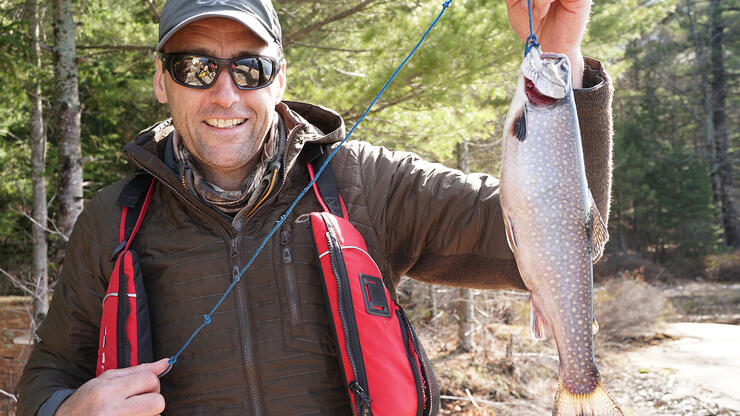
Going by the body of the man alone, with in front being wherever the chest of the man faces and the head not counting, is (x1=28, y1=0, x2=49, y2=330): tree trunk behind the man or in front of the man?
behind

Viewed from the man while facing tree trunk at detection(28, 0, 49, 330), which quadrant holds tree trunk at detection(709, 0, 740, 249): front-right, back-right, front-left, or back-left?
front-right

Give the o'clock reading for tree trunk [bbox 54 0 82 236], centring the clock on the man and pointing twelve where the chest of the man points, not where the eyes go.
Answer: The tree trunk is roughly at 5 o'clock from the man.

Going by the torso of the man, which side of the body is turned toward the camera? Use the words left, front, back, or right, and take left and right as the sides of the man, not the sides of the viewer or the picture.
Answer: front

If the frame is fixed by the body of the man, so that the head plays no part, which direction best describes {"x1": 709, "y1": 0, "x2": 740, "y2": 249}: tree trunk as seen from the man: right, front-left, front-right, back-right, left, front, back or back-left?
back-left
